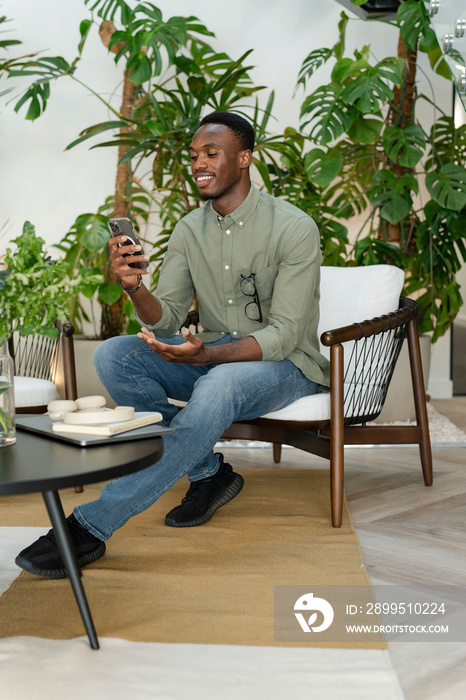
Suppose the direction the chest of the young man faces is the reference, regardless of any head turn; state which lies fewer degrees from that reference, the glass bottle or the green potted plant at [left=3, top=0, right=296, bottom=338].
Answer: the glass bottle

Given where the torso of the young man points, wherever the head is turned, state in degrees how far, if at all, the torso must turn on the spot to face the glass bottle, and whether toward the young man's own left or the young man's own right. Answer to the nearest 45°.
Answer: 0° — they already face it

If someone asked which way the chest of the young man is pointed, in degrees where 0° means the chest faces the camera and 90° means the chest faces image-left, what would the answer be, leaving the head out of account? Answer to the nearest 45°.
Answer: approximately 45°

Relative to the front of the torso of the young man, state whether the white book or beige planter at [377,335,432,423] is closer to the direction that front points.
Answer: the white book

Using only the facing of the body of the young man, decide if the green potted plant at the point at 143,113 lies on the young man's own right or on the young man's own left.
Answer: on the young man's own right

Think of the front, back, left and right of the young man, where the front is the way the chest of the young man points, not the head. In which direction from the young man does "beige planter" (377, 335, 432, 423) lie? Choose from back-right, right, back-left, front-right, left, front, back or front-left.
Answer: back

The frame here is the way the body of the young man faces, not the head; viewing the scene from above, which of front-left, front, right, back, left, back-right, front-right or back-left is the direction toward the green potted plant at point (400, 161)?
back
